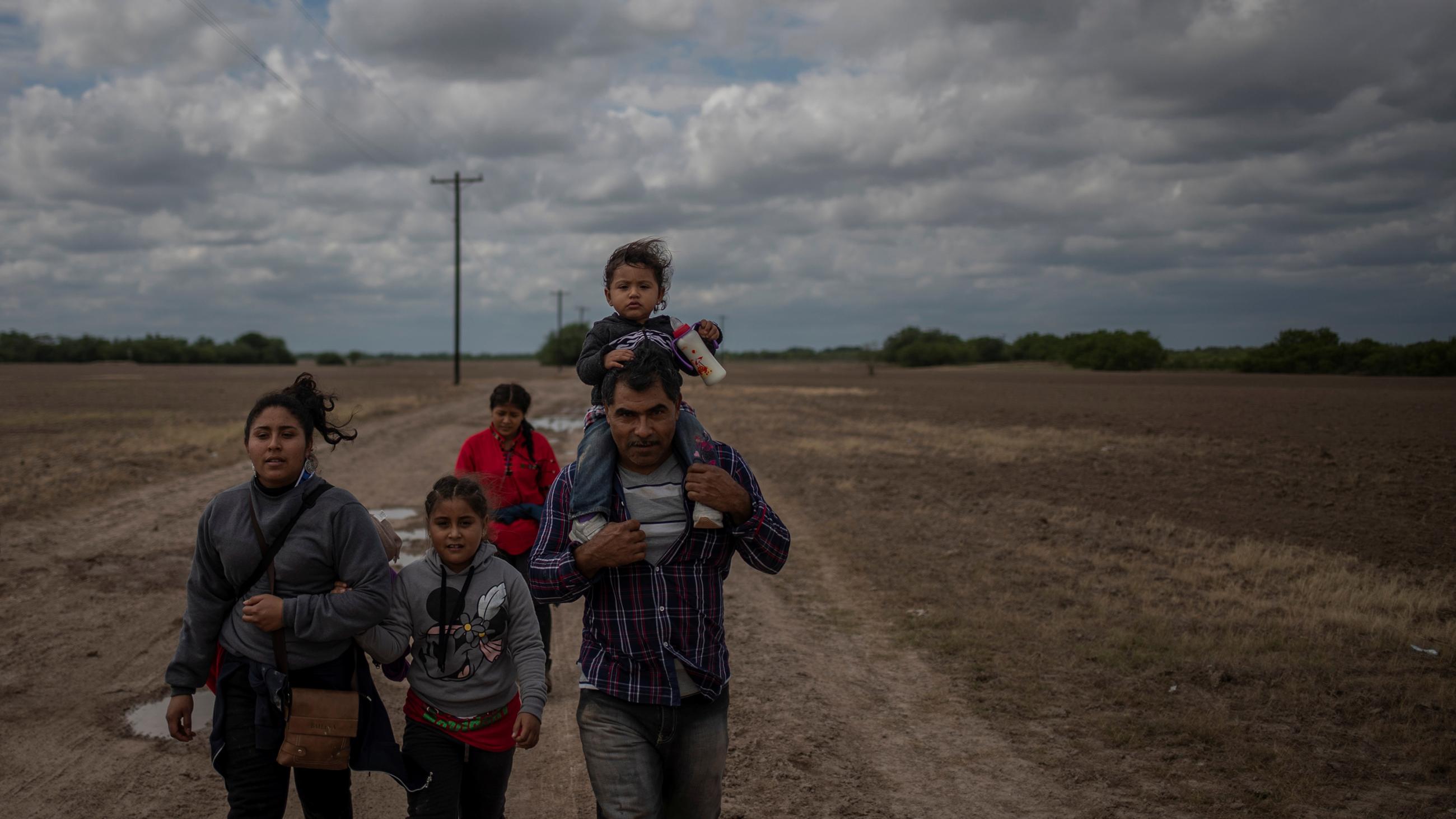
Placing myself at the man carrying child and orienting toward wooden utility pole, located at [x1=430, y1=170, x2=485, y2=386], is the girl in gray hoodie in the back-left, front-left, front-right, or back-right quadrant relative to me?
front-left

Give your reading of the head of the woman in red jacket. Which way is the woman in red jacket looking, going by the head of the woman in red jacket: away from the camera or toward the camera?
toward the camera

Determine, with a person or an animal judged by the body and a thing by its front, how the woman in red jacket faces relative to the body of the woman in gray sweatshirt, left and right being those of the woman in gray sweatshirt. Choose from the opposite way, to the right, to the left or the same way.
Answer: the same way

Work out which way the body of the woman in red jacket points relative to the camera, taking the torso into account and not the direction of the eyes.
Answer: toward the camera

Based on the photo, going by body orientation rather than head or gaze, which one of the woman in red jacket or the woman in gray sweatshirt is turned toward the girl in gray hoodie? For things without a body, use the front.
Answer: the woman in red jacket

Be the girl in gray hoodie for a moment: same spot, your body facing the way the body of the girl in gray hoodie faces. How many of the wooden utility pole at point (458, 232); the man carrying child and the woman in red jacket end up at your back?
2

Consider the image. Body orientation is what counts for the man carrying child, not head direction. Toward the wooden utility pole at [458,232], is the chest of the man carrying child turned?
no

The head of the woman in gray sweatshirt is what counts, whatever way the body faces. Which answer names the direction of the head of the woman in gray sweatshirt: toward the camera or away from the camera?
toward the camera

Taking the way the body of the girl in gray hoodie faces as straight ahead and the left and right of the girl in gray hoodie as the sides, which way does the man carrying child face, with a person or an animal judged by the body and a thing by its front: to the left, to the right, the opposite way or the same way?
the same way

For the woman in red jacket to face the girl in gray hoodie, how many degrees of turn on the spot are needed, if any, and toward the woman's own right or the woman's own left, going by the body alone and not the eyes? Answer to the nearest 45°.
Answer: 0° — they already face them

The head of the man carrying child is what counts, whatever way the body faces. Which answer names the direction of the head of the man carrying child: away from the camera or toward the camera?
toward the camera

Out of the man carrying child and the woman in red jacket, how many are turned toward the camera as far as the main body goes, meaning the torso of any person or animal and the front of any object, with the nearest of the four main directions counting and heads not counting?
2

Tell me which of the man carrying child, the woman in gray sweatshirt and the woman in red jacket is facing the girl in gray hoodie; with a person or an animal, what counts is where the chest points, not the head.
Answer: the woman in red jacket

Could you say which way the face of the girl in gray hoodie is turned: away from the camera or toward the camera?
toward the camera

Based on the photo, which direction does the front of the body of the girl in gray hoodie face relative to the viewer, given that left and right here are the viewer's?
facing the viewer

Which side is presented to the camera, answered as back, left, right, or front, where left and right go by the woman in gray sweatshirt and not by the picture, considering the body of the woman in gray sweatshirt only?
front

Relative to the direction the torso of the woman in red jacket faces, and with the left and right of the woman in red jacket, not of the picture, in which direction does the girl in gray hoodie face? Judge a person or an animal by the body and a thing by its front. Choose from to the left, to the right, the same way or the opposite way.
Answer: the same way

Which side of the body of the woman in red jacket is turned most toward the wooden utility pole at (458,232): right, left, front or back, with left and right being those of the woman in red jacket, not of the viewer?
back

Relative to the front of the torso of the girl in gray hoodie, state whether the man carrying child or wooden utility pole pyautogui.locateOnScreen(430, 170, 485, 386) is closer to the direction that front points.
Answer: the man carrying child

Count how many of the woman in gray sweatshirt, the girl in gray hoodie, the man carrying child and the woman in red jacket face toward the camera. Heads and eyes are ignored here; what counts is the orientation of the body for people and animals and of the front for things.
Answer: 4
